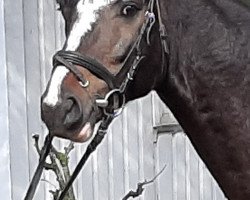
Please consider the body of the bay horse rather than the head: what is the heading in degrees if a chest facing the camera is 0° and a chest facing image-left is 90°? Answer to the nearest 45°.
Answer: approximately 45°
